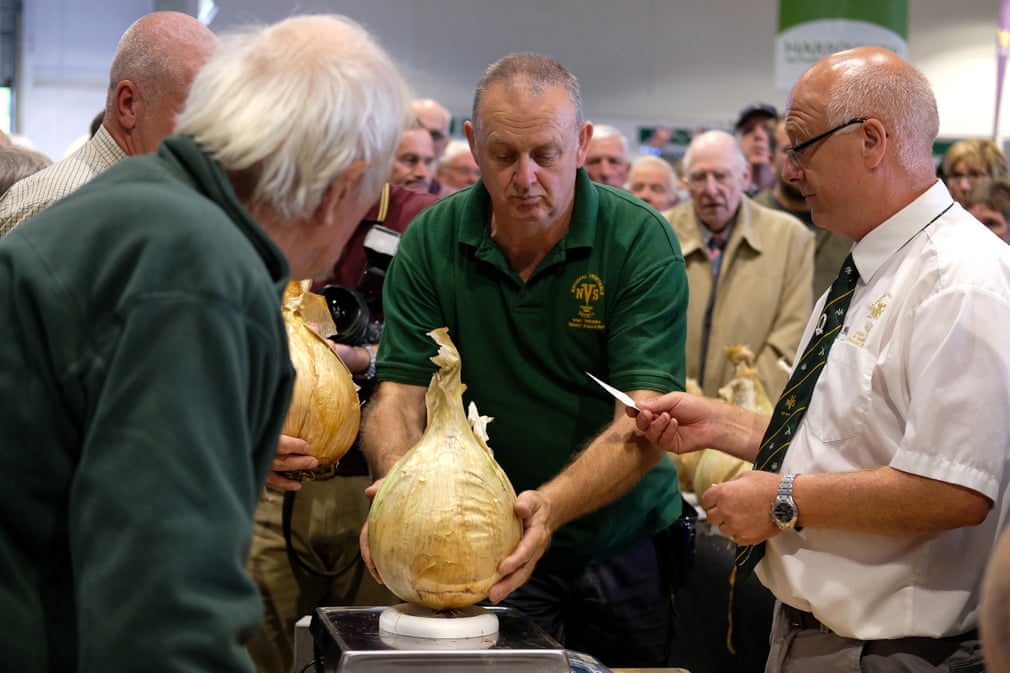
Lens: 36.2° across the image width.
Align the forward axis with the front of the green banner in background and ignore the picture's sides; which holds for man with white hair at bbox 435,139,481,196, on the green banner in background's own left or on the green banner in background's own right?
on the green banner in background's own right

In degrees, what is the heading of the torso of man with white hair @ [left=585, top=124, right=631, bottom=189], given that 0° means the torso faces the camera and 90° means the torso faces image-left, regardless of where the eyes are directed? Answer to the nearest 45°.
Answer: approximately 0°

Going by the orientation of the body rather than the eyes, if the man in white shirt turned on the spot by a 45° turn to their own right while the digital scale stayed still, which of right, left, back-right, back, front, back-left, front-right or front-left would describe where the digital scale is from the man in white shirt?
left

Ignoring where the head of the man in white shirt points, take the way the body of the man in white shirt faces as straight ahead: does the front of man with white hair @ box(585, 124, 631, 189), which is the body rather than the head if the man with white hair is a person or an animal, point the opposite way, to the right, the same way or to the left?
to the left

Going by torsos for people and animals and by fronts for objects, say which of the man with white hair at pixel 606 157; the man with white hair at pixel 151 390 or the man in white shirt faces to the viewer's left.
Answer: the man in white shirt

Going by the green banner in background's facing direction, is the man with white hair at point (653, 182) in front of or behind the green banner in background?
in front

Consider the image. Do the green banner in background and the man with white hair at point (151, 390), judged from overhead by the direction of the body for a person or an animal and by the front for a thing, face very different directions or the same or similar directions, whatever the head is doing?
very different directions

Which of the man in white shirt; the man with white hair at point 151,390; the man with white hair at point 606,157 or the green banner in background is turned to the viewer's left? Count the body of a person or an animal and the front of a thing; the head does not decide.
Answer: the man in white shirt

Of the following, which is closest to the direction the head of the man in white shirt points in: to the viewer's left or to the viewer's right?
to the viewer's left

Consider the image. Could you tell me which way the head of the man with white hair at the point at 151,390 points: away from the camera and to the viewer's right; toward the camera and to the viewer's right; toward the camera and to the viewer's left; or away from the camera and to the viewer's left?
away from the camera and to the viewer's right

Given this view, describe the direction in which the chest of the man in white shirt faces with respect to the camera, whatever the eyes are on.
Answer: to the viewer's left

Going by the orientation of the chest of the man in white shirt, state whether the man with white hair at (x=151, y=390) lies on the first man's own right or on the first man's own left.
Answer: on the first man's own left
